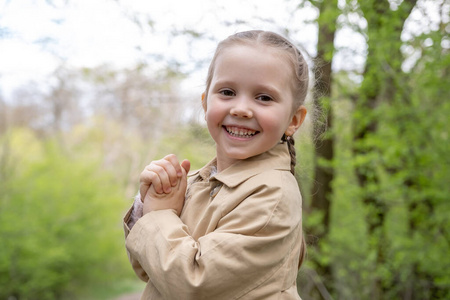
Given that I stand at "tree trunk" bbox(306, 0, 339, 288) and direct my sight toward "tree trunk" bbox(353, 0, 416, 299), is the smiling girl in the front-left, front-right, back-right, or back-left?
back-right

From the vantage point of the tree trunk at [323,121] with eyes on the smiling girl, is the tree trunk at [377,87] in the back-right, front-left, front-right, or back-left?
back-left

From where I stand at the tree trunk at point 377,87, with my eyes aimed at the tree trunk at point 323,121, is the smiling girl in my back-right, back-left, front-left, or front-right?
front-left

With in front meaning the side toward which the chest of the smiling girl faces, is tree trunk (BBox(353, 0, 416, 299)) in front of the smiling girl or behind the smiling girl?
behind

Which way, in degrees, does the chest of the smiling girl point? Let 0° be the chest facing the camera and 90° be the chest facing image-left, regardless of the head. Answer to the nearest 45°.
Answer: approximately 45°

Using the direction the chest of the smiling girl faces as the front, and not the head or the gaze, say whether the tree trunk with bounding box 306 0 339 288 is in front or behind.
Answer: behind
